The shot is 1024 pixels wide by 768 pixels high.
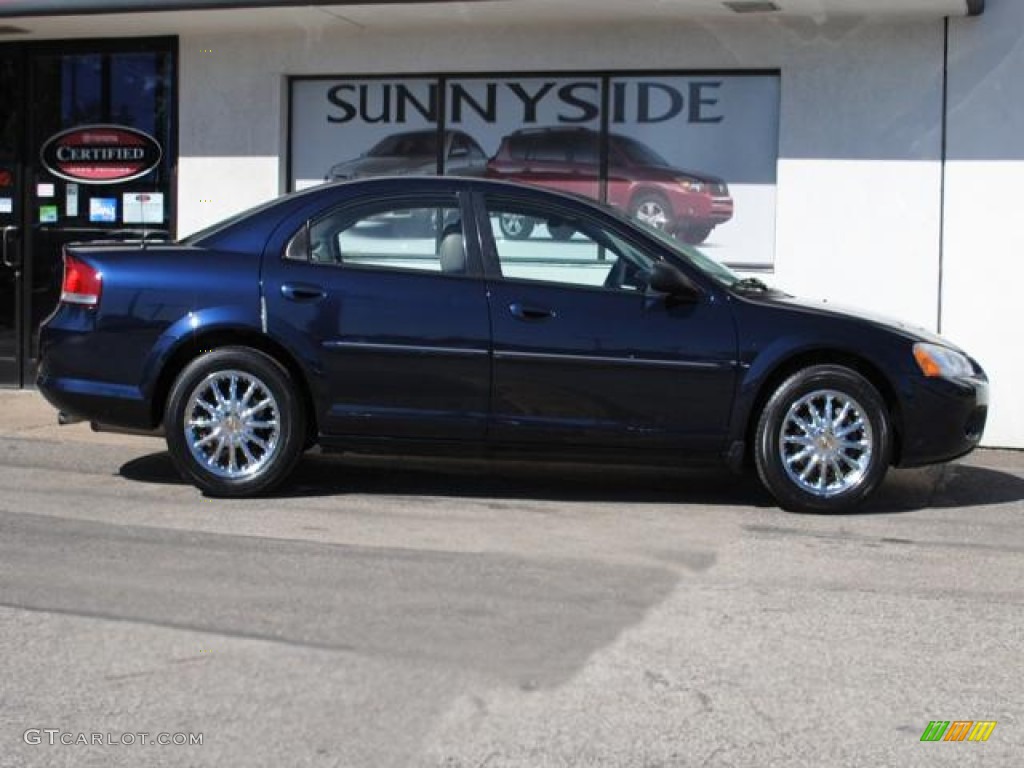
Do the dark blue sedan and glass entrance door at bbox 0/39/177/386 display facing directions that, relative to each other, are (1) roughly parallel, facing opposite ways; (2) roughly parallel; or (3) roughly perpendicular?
roughly perpendicular

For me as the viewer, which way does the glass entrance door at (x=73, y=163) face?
facing the viewer

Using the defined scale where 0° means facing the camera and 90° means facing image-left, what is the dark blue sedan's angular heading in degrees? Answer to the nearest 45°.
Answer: approximately 270°

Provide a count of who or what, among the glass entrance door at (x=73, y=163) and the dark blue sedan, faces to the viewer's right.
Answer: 1

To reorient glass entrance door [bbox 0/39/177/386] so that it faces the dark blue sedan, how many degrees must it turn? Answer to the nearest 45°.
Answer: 0° — it already faces it

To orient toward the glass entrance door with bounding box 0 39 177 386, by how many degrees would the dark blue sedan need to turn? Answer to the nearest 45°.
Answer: approximately 135° to its left
